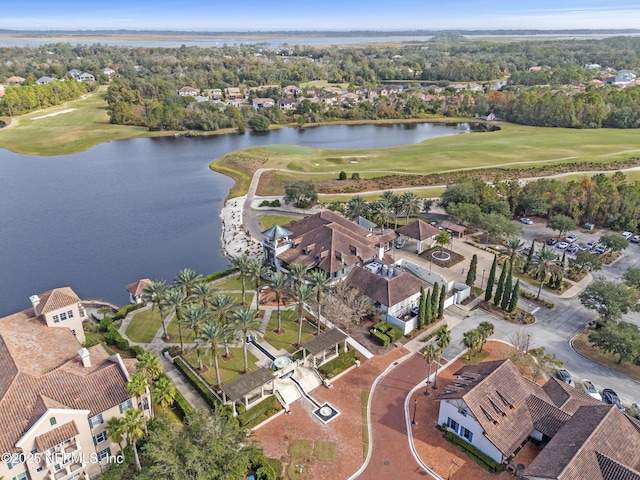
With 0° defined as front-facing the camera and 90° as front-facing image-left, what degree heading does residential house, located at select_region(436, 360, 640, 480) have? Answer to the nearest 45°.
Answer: approximately 45°

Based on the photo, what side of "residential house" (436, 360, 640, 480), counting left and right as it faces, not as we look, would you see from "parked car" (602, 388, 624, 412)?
back

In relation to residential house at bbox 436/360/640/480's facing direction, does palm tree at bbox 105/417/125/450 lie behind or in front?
in front

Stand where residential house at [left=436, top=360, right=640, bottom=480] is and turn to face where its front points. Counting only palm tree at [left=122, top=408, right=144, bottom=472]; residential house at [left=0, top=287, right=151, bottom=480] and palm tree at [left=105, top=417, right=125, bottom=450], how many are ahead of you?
3

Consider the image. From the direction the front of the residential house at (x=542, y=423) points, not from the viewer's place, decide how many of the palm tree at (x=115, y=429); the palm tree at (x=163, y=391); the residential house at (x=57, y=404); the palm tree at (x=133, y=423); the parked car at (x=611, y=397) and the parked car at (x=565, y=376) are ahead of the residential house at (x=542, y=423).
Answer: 4

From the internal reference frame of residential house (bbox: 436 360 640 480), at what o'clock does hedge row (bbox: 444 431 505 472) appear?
The hedge row is roughly at 12 o'clock from the residential house.

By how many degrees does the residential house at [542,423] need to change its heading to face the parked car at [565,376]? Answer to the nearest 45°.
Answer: approximately 135° to its right

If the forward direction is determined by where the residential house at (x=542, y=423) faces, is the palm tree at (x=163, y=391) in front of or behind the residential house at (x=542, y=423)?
in front

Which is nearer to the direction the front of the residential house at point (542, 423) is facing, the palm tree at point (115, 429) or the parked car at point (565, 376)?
the palm tree

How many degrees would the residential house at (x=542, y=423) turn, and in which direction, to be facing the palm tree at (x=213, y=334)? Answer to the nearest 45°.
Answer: approximately 45° to its right

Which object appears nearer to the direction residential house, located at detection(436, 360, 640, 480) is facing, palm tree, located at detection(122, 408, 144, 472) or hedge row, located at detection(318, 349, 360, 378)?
the palm tree

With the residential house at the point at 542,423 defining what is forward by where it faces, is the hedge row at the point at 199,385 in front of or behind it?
in front

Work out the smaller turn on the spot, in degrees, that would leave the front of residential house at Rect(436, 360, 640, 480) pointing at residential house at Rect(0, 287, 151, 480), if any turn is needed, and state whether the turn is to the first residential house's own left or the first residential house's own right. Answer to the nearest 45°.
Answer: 0° — it already faces it

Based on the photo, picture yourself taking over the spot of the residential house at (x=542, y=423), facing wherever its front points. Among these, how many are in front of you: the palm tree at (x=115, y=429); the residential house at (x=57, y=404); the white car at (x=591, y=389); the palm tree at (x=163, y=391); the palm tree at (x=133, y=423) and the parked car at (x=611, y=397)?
4

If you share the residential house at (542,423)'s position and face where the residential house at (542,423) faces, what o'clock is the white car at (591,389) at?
The white car is roughly at 5 o'clock from the residential house.
